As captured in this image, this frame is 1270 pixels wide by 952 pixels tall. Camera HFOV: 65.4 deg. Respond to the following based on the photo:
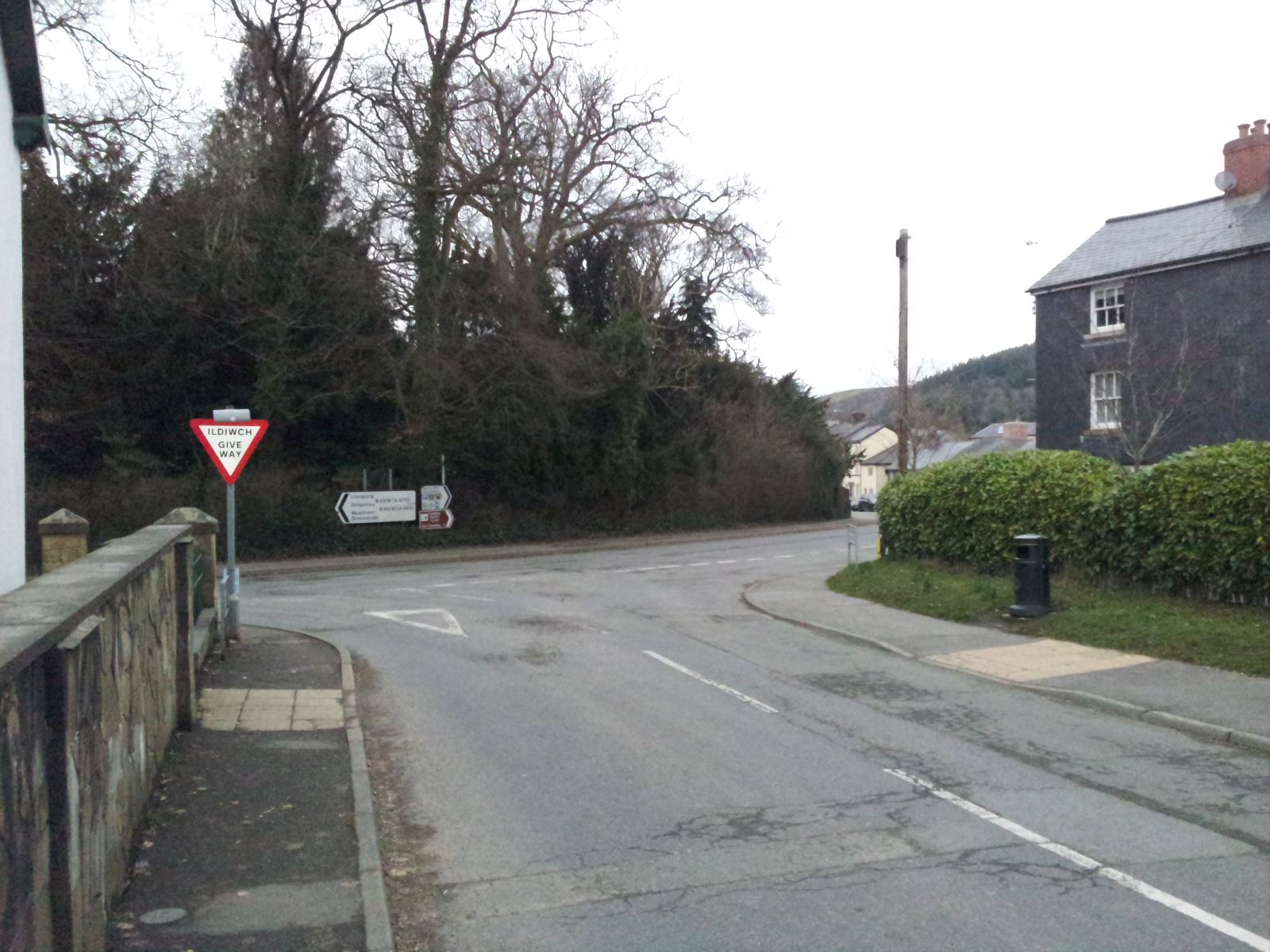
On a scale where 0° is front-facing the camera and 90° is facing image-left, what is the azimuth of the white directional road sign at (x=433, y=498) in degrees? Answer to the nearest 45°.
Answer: approximately 0°

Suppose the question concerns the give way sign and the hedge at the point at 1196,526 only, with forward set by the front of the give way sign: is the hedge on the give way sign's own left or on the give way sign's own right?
on the give way sign's own left

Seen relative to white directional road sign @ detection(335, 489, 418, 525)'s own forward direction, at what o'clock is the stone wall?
The stone wall is roughly at 12 o'clock from the white directional road sign.

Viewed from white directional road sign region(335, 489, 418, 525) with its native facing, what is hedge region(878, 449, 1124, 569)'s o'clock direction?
The hedge is roughly at 11 o'clock from the white directional road sign.

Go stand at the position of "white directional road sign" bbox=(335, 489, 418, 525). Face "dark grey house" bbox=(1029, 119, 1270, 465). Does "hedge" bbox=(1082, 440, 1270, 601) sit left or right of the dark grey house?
right

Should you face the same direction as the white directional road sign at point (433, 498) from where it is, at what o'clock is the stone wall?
The stone wall is roughly at 12 o'clock from the white directional road sign.

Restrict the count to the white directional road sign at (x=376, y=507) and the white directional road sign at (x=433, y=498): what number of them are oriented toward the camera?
2

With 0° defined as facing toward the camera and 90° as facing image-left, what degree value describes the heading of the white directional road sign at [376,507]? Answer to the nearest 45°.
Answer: approximately 0°

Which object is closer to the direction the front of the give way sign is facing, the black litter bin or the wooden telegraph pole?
the black litter bin

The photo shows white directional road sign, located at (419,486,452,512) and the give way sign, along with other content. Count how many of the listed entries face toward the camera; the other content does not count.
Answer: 2

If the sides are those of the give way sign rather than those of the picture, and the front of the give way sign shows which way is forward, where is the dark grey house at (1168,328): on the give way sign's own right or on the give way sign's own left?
on the give way sign's own left

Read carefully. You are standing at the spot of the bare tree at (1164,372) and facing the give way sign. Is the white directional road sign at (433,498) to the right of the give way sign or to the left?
right
